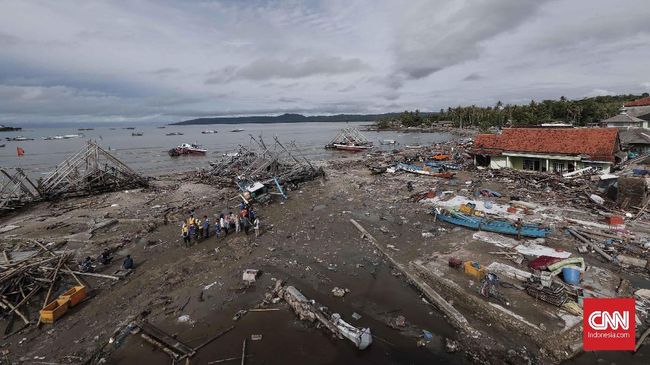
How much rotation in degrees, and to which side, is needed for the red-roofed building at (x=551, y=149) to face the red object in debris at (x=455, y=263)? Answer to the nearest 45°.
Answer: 0° — it already faces it

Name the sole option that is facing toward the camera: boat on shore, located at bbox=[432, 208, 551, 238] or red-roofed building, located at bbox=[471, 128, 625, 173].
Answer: the red-roofed building

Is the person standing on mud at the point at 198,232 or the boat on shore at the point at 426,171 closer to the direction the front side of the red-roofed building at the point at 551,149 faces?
the person standing on mud

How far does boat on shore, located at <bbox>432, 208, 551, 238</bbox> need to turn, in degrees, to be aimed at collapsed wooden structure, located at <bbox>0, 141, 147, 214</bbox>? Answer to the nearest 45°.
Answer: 0° — it already faces it

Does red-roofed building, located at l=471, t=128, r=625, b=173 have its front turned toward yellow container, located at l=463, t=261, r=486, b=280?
yes

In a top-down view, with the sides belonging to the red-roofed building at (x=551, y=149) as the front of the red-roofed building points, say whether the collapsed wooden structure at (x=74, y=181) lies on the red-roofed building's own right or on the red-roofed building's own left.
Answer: on the red-roofed building's own right

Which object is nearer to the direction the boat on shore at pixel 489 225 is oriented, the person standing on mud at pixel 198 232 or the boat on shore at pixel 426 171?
the person standing on mud

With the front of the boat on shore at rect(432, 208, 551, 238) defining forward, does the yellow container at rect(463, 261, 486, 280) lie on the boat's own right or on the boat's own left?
on the boat's own left

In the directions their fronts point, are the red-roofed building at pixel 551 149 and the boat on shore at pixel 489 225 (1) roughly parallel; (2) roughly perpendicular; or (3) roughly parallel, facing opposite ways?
roughly perpendicular

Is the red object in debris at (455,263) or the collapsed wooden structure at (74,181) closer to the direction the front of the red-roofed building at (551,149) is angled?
the red object in debris

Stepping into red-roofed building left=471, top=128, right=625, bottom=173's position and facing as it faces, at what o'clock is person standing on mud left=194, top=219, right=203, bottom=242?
The person standing on mud is roughly at 1 o'clock from the red-roofed building.

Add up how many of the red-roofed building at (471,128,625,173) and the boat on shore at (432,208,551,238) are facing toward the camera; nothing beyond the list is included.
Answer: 1

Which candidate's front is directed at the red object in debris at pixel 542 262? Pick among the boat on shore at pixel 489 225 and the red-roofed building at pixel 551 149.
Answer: the red-roofed building

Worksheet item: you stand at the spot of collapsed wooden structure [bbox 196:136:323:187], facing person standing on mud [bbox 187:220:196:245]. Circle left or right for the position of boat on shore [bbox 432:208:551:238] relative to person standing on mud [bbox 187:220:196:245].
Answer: left

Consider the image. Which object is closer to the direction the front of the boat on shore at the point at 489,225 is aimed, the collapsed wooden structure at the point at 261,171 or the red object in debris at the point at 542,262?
the collapsed wooden structure

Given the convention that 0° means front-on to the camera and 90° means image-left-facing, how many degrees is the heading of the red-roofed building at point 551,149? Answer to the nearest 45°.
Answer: approximately 0°

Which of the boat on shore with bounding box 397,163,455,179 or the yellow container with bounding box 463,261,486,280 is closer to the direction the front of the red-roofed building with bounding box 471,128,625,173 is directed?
the yellow container

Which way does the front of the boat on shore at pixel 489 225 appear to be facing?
to the viewer's left
